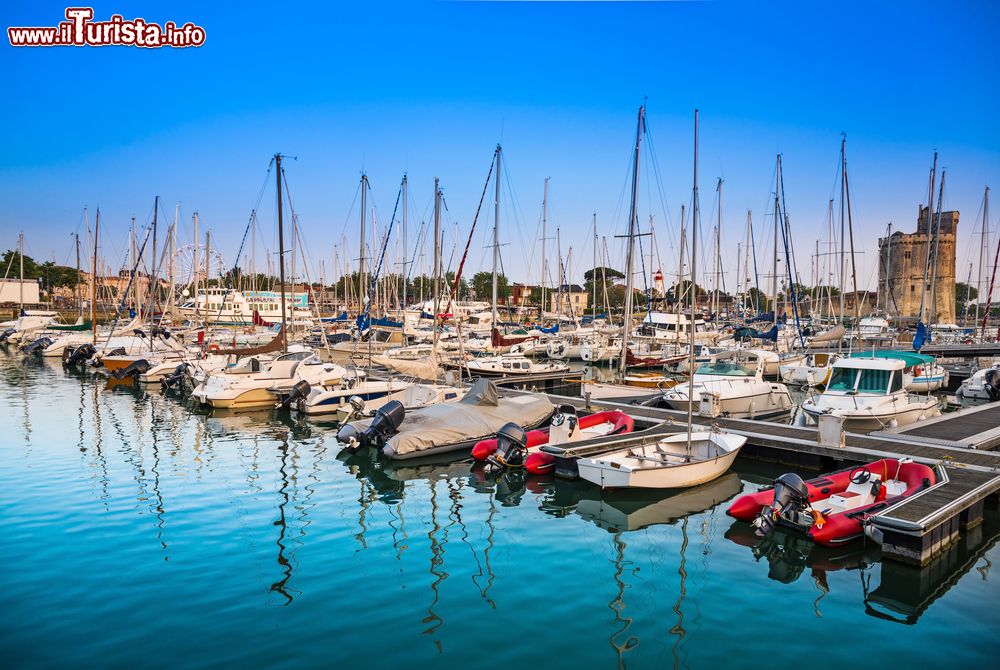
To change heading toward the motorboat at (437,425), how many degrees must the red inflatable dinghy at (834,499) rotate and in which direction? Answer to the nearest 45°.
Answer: approximately 135° to its left

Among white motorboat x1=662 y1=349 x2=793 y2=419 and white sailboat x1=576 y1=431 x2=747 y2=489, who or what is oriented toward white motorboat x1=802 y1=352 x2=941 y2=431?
white sailboat x1=576 y1=431 x2=747 y2=489

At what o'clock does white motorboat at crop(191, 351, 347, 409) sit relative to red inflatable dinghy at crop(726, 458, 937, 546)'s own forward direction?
The white motorboat is roughly at 8 o'clock from the red inflatable dinghy.

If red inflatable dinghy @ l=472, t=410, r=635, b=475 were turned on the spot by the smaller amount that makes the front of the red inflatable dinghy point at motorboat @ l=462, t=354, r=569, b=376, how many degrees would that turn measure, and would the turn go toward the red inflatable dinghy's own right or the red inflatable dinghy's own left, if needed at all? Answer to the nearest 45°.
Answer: approximately 45° to the red inflatable dinghy's own left

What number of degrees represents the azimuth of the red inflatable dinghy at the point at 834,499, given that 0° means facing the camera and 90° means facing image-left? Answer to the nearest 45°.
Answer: approximately 225°

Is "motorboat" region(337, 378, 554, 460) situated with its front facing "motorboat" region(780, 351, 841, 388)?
yes

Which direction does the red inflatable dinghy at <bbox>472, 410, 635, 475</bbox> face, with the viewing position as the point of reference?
facing away from the viewer and to the right of the viewer

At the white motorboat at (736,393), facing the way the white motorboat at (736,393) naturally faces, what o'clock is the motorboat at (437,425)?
The motorboat is roughly at 12 o'clock from the white motorboat.
